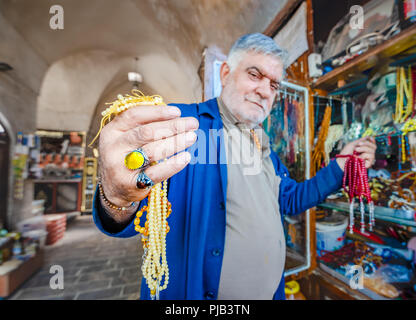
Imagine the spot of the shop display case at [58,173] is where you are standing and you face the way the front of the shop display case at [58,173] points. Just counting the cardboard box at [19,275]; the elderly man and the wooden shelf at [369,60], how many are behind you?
0

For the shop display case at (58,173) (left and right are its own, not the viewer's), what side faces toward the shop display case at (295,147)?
front

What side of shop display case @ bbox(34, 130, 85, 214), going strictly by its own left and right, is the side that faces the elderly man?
front

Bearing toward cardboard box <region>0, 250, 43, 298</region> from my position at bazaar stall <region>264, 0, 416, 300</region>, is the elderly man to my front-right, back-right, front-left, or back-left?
front-left

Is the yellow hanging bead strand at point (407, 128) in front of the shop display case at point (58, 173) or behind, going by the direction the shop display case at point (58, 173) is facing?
in front

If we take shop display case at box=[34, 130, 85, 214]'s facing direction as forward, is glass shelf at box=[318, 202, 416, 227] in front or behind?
in front

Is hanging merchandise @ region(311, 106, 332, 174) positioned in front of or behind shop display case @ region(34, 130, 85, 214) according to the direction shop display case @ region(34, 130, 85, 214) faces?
in front

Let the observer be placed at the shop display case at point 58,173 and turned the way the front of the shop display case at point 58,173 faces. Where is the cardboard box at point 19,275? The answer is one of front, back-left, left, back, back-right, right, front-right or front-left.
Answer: front

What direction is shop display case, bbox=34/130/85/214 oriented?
toward the camera

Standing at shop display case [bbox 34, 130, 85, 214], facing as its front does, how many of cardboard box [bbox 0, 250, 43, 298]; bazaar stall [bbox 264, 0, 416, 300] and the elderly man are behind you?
0

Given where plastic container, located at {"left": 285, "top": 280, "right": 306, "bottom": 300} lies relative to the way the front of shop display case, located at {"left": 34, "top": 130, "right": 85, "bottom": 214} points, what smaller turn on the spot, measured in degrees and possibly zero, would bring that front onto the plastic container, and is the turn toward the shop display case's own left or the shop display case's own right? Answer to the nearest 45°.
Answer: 0° — it already faces it

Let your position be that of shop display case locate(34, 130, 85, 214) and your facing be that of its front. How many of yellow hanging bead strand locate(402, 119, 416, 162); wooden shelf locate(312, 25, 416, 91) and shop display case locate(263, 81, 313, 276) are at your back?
0

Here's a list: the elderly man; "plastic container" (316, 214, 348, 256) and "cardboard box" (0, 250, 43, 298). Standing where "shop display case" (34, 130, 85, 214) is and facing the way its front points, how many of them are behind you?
0
